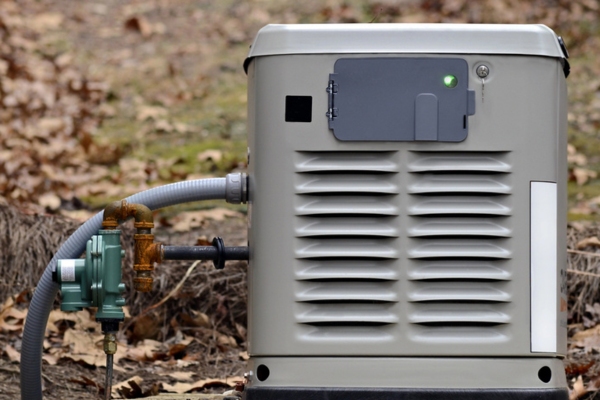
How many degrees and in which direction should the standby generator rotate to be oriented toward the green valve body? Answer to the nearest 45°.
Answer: approximately 90° to its right

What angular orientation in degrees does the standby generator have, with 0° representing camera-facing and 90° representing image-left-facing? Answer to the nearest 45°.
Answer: approximately 0°

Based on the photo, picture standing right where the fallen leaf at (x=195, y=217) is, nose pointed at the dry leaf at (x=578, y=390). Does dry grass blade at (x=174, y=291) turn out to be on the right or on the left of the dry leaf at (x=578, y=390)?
right

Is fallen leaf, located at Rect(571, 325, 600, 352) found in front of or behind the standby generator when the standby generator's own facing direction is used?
behind

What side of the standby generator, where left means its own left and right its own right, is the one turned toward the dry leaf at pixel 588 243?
back

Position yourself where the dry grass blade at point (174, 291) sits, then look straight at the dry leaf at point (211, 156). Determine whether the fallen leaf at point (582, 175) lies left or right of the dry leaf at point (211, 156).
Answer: right

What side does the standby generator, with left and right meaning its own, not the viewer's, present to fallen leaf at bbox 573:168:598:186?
back

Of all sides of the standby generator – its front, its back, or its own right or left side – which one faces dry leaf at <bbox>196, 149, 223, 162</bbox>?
back

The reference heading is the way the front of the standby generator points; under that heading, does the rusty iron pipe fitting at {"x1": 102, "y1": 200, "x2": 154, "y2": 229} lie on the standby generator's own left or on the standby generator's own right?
on the standby generator's own right
